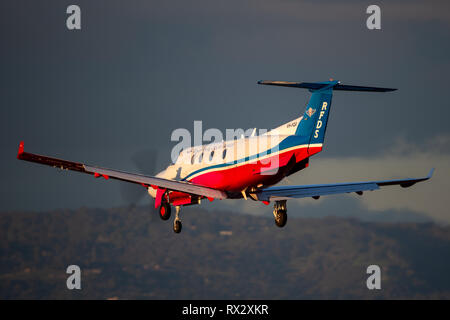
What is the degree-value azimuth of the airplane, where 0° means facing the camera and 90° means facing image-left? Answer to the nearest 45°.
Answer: approximately 135°
